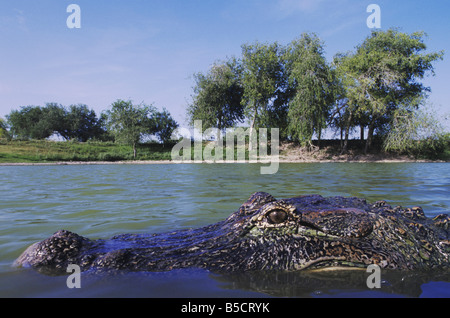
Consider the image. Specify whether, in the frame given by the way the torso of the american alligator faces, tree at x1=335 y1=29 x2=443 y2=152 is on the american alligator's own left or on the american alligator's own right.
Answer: on the american alligator's own right

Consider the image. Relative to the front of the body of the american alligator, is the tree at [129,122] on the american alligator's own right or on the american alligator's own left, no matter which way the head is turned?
on the american alligator's own right

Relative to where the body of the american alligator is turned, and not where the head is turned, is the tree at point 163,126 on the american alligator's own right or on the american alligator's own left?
on the american alligator's own right

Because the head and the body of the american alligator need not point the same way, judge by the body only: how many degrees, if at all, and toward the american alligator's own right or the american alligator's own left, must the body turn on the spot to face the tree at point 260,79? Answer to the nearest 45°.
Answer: approximately 90° to the american alligator's own right

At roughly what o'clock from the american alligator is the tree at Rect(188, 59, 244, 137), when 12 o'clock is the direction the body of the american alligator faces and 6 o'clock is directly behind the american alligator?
The tree is roughly at 3 o'clock from the american alligator.

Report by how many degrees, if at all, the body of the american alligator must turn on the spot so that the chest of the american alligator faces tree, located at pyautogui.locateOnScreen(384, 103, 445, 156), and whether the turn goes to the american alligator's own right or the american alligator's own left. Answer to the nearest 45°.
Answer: approximately 135° to the american alligator's own right

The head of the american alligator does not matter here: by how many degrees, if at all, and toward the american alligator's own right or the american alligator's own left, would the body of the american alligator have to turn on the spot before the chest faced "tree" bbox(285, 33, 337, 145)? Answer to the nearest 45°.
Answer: approximately 90° to the american alligator's own right

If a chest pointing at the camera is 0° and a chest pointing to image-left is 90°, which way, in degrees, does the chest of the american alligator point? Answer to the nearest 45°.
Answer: approximately 90°
